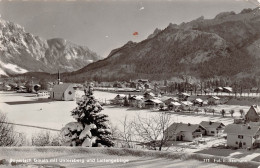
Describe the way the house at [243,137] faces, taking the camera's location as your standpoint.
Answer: facing the viewer

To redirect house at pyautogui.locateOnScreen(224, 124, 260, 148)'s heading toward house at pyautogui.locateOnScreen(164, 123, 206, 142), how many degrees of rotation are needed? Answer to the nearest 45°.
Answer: approximately 90° to its right

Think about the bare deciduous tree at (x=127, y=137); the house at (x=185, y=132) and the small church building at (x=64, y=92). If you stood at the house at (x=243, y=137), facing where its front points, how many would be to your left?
0

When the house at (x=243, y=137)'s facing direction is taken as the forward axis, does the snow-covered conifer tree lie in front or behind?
in front

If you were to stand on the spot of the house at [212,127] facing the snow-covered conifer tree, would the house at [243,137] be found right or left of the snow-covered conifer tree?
left

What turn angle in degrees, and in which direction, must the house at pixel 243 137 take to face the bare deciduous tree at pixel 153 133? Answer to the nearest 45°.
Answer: approximately 45° to its right

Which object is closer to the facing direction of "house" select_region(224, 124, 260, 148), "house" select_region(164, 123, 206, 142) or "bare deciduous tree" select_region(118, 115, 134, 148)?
the bare deciduous tree

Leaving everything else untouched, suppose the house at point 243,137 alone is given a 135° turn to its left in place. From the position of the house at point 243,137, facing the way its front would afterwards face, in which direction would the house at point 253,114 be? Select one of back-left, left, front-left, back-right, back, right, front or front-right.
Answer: front-left

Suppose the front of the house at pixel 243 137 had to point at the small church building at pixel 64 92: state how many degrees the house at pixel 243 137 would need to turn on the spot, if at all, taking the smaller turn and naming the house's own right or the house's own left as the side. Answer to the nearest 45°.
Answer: approximately 90° to the house's own right

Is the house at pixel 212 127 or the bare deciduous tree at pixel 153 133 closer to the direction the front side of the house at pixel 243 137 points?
the bare deciduous tree
